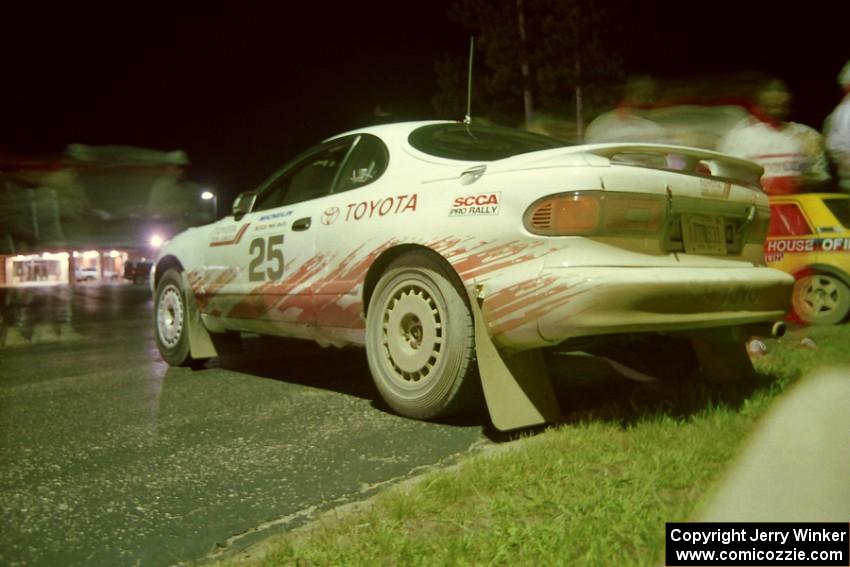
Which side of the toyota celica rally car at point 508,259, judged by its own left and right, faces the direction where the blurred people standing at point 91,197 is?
front

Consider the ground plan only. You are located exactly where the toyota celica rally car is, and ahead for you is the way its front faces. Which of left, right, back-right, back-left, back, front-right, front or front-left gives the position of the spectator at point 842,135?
right

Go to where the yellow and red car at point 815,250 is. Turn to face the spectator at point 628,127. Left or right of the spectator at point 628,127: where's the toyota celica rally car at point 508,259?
left

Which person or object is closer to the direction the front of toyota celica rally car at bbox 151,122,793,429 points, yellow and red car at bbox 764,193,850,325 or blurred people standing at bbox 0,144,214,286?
the blurred people standing

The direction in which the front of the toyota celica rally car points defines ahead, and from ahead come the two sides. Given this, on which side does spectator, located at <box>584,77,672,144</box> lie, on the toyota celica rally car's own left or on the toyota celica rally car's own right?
on the toyota celica rally car's own right

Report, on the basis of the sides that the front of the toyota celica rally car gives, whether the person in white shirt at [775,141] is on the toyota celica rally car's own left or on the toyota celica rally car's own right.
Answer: on the toyota celica rally car's own right

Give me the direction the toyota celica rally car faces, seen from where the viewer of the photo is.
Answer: facing away from the viewer and to the left of the viewer

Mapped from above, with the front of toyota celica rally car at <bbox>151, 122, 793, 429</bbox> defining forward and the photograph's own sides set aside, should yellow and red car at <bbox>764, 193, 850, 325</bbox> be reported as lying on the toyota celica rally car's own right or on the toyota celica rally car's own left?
on the toyota celica rally car's own right

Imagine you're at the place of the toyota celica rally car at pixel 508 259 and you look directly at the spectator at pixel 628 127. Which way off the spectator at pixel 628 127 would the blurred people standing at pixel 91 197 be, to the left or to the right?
left
